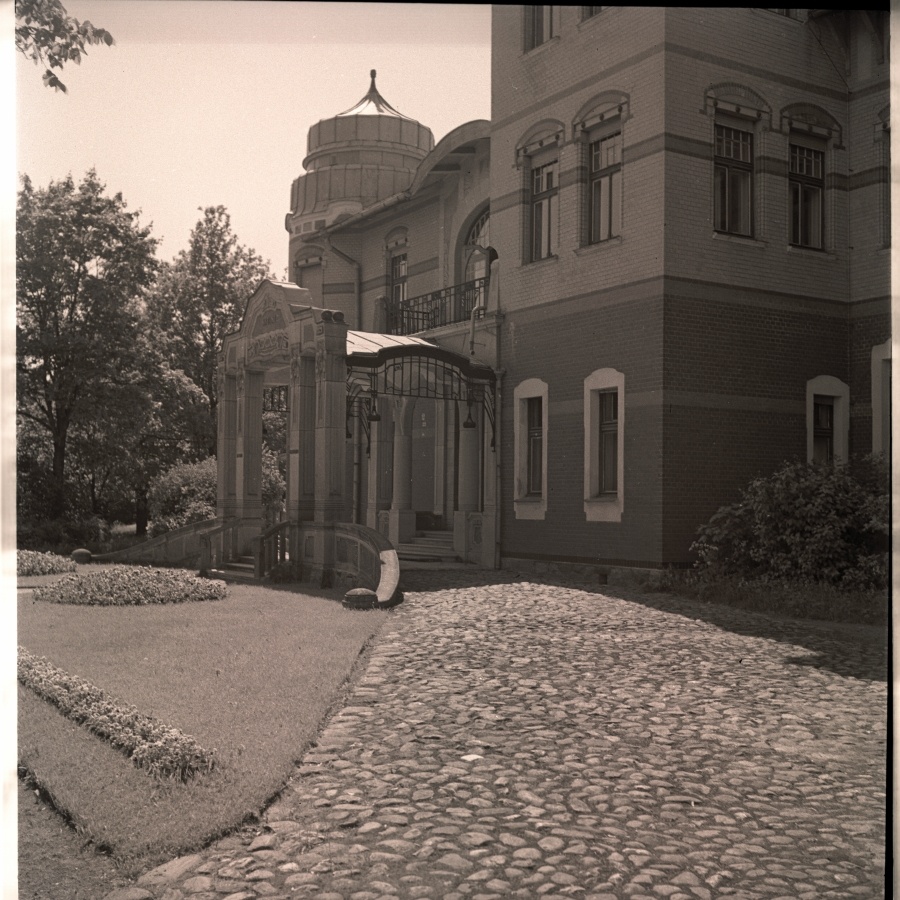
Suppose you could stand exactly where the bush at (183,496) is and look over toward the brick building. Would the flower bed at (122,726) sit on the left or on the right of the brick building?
right

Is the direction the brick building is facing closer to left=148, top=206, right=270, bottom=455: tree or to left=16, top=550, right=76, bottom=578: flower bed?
the flower bed

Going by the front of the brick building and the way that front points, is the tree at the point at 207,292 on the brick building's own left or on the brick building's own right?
on the brick building's own right

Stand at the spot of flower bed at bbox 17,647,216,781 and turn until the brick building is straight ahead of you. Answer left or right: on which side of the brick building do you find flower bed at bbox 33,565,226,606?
left

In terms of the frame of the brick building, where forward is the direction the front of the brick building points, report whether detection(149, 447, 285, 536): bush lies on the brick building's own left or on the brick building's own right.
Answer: on the brick building's own right

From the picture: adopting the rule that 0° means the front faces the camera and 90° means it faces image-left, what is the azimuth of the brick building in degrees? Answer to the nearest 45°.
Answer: approximately 45°

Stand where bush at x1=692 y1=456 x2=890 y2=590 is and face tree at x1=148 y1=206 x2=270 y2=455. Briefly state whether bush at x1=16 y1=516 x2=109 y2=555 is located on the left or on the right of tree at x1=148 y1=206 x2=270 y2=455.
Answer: left
